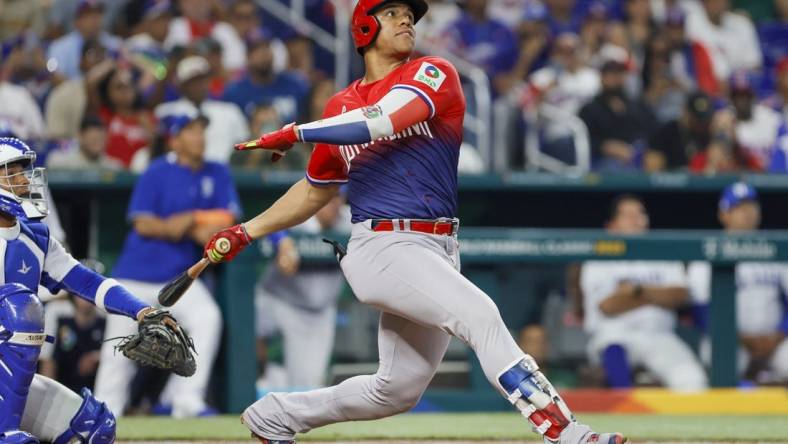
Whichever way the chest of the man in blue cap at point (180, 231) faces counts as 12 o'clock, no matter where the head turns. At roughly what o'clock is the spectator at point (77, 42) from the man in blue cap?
The spectator is roughly at 7 o'clock from the man in blue cap.

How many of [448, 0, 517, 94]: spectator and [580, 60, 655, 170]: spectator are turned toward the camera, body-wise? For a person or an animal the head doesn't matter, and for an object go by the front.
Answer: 2

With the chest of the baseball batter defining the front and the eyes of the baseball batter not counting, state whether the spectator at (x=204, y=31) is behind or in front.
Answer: behind

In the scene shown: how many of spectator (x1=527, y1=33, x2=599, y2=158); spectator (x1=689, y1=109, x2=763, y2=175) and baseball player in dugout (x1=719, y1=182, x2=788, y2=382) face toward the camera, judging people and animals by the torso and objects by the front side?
3

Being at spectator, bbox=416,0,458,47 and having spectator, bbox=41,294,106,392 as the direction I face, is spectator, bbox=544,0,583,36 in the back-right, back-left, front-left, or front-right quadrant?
back-left

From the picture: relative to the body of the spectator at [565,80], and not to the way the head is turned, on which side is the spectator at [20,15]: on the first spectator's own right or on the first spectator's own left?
on the first spectator's own right

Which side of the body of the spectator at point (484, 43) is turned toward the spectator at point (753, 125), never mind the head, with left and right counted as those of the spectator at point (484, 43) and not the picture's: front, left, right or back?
left

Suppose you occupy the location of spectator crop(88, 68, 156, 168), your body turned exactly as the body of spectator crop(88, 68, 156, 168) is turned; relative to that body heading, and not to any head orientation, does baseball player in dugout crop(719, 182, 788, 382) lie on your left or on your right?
on your left

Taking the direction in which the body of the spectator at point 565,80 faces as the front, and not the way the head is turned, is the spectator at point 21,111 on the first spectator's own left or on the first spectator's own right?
on the first spectator's own right

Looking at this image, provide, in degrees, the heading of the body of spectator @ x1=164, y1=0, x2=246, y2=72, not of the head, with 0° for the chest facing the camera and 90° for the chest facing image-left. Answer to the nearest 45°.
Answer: approximately 0°

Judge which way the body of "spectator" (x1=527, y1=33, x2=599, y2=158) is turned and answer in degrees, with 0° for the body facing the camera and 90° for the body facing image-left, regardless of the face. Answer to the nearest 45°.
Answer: approximately 0°
